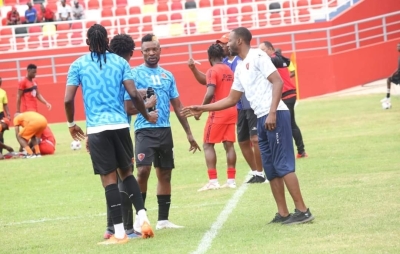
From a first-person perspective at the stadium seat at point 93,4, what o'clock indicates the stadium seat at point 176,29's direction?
the stadium seat at point 176,29 is roughly at 11 o'clock from the stadium seat at point 93,4.

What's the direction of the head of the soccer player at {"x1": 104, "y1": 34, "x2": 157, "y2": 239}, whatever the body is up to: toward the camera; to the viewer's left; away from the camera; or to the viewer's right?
away from the camera

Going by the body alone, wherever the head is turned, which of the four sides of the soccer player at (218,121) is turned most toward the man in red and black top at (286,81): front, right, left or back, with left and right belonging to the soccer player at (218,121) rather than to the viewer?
right

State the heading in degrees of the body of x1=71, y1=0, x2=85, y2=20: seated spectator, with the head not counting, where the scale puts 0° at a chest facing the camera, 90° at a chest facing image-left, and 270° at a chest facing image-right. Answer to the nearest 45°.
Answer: approximately 0°

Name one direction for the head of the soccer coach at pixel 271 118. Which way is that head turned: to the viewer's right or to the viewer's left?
to the viewer's left

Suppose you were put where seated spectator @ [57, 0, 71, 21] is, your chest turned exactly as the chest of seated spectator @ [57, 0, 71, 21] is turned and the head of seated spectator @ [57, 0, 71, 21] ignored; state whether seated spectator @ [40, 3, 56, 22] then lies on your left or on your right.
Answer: on your right

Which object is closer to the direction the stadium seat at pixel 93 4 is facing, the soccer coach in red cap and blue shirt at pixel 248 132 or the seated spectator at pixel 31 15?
the soccer coach in red cap and blue shirt

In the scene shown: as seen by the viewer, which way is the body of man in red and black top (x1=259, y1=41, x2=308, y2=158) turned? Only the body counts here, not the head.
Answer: to the viewer's left

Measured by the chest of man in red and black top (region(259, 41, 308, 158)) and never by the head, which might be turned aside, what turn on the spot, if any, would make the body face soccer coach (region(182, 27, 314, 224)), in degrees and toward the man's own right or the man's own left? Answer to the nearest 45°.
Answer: approximately 90° to the man's own left

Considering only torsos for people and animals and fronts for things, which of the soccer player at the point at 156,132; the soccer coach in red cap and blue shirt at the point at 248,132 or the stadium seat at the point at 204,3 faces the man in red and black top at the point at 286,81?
the stadium seat
